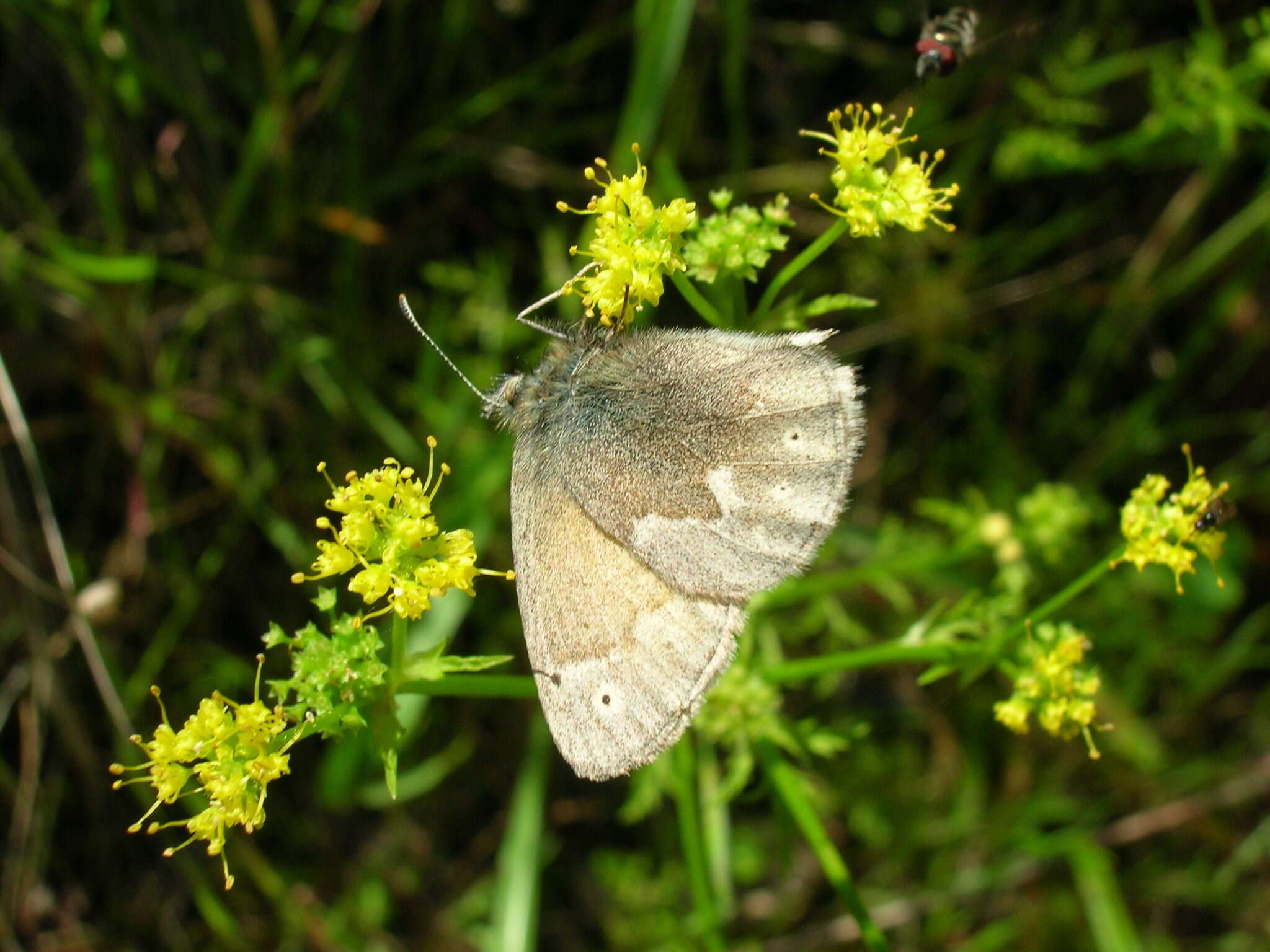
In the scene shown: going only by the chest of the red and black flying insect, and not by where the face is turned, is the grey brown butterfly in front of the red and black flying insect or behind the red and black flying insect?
in front

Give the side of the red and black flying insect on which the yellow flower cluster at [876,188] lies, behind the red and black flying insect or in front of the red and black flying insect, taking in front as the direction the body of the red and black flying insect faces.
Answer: in front

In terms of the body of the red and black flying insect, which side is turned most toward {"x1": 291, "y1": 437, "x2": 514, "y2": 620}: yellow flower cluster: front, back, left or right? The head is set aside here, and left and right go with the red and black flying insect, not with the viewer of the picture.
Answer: front

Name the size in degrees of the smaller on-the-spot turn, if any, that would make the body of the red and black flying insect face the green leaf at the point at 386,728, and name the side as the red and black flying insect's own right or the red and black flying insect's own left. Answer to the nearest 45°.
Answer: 0° — it already faces it

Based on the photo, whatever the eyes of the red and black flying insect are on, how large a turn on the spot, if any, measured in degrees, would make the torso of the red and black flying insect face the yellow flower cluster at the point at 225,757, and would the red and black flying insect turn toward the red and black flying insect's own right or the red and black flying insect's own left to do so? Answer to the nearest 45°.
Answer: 0° — it already faces it

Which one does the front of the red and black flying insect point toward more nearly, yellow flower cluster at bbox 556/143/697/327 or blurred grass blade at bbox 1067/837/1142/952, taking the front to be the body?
the yellow flower cluster

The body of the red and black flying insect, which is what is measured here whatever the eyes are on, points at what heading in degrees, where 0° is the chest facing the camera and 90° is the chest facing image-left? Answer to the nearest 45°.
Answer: approximately 45°
